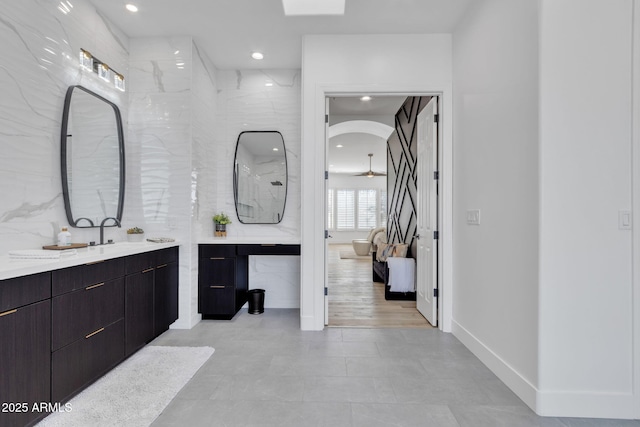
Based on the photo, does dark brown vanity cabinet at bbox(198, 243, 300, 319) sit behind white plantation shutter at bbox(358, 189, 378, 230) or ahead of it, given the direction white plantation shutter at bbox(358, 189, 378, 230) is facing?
ahead

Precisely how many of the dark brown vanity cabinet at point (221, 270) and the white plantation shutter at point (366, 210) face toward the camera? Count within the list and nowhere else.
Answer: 2

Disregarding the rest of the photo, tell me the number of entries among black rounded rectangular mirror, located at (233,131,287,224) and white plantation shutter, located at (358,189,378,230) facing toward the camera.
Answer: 2

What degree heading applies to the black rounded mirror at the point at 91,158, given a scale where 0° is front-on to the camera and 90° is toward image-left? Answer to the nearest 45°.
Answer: approximately 315°

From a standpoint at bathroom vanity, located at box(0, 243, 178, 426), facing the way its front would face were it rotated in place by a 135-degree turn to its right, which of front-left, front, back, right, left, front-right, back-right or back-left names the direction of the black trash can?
back-right

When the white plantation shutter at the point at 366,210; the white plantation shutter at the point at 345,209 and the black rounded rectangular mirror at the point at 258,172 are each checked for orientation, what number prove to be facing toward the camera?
3

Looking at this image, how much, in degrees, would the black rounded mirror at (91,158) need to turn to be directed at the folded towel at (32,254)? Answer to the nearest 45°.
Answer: approximately 45° to its right

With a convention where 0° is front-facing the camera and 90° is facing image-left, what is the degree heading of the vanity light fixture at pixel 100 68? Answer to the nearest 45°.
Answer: approximately 315°

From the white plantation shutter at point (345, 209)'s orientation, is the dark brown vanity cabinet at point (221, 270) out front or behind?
out front

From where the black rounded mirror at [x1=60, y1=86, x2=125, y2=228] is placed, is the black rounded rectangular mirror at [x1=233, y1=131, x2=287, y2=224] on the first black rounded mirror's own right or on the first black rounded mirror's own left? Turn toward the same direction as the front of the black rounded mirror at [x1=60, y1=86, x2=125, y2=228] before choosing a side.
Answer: on the first black rounded mirror's own left

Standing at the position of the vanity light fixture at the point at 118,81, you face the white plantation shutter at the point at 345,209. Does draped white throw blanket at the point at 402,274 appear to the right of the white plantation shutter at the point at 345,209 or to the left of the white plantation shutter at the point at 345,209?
right
